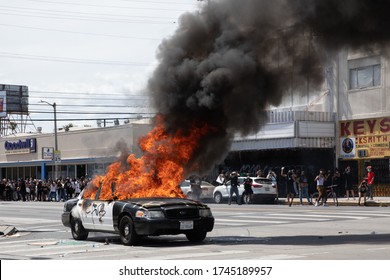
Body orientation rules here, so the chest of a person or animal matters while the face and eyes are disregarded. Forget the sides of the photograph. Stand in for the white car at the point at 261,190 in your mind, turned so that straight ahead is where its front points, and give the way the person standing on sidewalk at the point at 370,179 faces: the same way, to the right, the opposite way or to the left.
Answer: to the left

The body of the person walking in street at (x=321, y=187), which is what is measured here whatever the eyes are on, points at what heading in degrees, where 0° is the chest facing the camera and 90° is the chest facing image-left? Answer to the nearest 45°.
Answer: approximately 45°

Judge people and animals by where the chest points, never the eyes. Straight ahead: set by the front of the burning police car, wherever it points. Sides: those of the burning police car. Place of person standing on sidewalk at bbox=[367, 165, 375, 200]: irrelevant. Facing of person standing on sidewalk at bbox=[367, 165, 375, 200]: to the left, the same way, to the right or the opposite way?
to the right

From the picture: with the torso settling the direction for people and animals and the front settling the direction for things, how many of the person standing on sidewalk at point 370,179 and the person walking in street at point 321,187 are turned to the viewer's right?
0

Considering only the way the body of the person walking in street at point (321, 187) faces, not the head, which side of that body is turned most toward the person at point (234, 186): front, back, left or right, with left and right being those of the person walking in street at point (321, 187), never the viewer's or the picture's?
right

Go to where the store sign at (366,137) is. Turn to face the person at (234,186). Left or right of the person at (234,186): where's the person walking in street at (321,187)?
left

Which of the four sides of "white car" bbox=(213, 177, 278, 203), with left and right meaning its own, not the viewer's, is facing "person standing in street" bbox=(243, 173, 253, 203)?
left

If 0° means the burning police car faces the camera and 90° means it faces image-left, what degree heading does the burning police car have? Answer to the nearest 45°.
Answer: approximately 315°

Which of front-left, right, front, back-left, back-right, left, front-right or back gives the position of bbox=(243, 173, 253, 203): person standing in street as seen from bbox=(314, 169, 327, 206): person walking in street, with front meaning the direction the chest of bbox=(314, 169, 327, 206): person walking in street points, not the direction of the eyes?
right

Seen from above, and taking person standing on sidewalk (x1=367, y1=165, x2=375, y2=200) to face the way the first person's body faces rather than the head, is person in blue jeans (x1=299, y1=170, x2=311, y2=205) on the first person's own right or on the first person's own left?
on the first person's own right

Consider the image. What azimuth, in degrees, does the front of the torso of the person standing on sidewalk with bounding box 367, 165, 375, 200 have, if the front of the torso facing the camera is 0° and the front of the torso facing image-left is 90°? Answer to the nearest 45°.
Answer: approximately 45°
